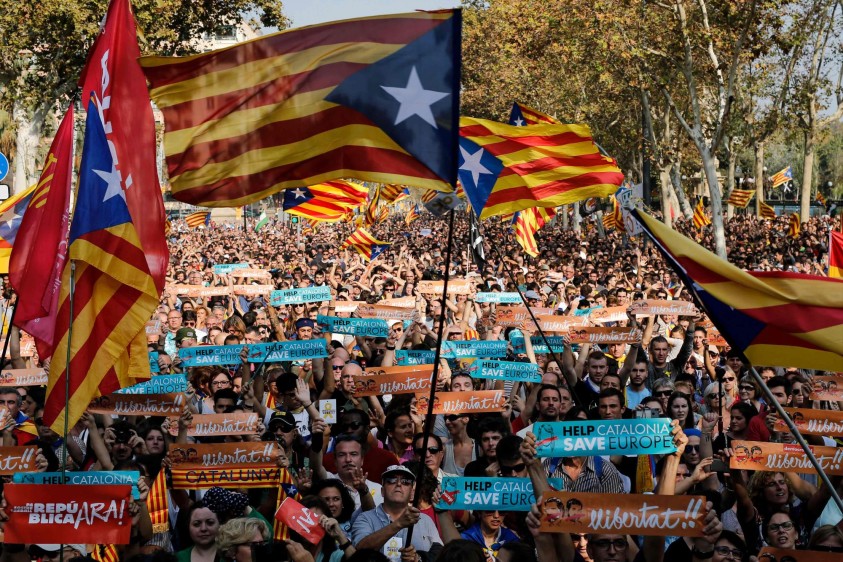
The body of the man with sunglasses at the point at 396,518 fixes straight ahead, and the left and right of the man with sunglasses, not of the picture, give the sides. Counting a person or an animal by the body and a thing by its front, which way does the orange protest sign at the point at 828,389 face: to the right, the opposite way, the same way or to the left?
the same way

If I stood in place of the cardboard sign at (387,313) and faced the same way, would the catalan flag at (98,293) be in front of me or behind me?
in front

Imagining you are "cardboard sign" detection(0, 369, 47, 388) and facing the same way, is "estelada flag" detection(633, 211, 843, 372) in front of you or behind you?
in front

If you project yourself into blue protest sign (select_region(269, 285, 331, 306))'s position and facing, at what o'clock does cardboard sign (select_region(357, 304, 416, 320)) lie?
The cardboard sign is roughly at 11 o'clock from the blue protest sign.

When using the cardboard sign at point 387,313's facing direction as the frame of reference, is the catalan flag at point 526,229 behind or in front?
behind

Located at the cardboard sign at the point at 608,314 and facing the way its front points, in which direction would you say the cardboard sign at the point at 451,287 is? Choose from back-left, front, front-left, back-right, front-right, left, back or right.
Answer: back-right

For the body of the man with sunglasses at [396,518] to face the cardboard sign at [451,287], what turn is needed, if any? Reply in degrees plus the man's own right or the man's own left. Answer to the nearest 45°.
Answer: approximately 180°

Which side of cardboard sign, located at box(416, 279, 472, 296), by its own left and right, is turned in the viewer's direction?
front

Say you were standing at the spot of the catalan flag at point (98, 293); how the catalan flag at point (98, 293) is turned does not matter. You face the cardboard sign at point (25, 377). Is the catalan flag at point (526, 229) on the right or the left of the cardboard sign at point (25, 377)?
right

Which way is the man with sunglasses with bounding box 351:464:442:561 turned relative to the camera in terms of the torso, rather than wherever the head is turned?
toward the camera

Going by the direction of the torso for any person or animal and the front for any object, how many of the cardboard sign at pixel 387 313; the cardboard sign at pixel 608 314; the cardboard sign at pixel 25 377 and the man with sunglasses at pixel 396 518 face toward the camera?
4

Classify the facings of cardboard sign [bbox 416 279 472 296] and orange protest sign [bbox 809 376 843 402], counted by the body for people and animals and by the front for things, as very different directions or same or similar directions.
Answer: same or similar directions

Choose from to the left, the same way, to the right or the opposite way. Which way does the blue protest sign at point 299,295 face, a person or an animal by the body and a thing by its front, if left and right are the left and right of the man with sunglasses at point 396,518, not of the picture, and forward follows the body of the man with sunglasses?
the same way

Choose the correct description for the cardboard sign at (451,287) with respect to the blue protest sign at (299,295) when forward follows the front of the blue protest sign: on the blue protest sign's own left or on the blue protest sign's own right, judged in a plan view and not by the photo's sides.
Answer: on the blue protest sign's own left

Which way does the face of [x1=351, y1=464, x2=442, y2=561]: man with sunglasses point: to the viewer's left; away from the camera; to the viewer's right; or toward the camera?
toward the camera

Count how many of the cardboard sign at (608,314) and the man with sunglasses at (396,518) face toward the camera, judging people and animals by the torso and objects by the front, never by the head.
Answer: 2

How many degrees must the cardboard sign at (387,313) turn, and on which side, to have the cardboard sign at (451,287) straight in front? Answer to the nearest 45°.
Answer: approximately 180°

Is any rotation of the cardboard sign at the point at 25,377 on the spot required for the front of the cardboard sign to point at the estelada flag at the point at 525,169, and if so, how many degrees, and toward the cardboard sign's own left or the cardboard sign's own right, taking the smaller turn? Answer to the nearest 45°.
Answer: approximately 90° to the cardboard sign's own left

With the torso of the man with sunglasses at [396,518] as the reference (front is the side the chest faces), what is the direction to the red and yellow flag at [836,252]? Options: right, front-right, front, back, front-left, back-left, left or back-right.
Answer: back-left

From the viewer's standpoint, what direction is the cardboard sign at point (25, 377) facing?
toward the camera
